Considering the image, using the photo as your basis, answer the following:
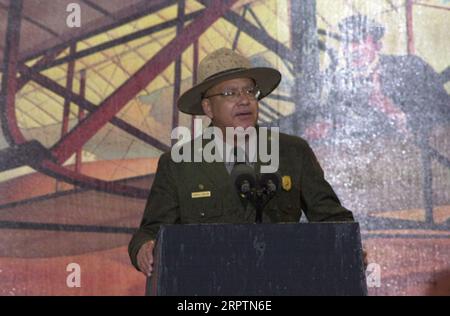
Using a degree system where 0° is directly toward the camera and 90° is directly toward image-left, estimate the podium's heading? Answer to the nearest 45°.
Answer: approximately 0°

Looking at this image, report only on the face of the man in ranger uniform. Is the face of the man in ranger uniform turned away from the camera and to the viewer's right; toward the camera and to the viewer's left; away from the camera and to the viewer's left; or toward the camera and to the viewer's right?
toward the camera and to the viewer's right

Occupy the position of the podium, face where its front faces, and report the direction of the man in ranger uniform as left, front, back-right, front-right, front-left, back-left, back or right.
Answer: back
